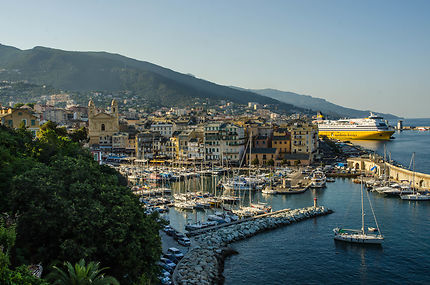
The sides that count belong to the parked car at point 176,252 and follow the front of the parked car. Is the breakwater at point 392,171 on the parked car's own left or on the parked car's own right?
on the parked car's own left

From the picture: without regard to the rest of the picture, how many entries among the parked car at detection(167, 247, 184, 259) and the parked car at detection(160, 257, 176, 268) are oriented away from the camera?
0

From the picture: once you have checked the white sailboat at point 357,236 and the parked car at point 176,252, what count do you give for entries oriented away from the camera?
0
